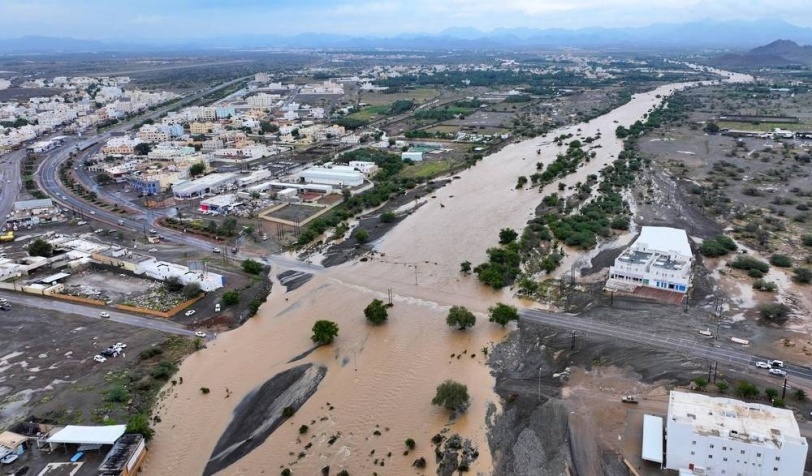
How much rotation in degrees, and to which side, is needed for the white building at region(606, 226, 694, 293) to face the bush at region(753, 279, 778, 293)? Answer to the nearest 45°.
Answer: approximately 90° to its left

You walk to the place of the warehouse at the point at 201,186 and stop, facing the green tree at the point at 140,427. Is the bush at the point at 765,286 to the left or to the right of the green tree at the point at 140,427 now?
left

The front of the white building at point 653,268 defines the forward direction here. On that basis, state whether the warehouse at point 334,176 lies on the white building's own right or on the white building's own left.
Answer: on the white building's own right

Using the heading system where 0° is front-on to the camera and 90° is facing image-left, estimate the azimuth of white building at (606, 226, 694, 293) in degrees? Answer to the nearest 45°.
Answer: approximately 0°

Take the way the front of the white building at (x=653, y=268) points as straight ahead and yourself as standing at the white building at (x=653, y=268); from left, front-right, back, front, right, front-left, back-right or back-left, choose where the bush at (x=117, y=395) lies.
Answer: front-right

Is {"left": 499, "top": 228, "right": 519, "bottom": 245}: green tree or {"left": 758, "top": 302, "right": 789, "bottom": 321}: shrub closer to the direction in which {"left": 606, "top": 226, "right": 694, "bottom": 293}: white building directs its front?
the shrub

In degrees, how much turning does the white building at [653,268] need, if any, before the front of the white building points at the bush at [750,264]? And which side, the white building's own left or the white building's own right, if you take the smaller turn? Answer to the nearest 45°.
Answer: approximately 135° to the white building's own left

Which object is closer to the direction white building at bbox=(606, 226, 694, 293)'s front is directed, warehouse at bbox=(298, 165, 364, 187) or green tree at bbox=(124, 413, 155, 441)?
the green tree

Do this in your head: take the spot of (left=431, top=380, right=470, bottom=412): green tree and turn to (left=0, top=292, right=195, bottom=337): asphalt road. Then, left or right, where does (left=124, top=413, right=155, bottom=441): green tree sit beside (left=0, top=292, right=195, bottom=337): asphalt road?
left

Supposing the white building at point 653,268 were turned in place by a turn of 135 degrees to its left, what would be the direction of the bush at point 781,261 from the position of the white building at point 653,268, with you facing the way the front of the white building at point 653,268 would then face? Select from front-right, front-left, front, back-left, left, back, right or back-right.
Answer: front

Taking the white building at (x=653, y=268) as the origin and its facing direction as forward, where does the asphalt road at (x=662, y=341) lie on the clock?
The asphalt road is roughly at 12 o'clock from the white building.

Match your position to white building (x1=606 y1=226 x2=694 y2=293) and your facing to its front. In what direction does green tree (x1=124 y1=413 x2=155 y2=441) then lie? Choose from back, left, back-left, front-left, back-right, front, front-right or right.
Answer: front-right
